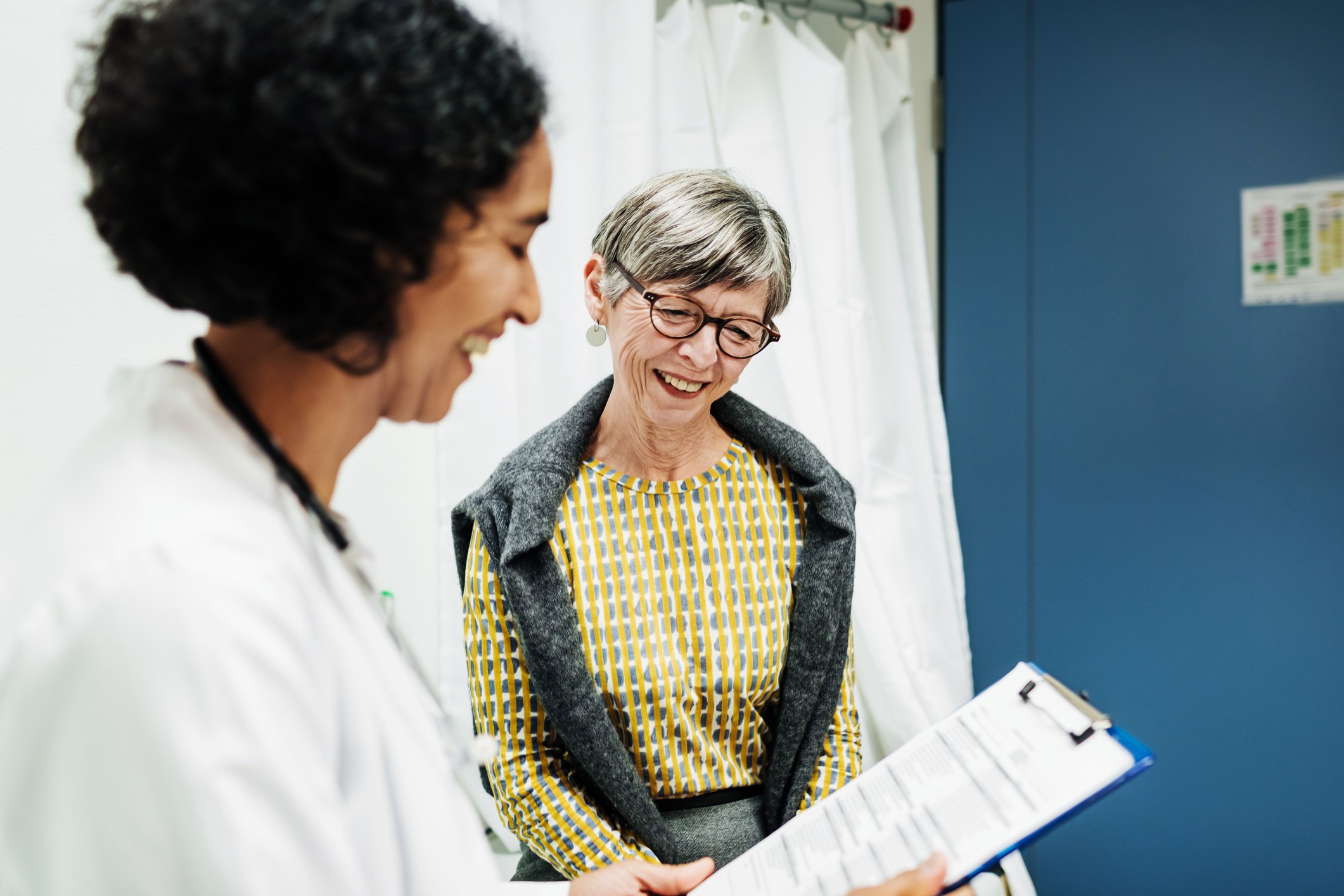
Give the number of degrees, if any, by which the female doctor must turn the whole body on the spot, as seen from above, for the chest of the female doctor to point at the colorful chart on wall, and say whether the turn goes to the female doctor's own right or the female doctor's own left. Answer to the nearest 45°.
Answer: approximately 45° to the female doctor's own left

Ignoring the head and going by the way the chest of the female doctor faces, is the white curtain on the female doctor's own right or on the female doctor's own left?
on the female doctor's own left

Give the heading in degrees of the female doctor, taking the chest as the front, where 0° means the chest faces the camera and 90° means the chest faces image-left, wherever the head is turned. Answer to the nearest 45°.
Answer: approximately 270°

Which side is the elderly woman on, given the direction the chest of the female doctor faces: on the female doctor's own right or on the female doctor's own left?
on the female doctor's own left

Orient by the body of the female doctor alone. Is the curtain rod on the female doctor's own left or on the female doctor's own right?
on the female doctor's own left

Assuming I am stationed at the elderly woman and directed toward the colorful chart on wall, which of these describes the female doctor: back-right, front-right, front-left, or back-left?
back-right
